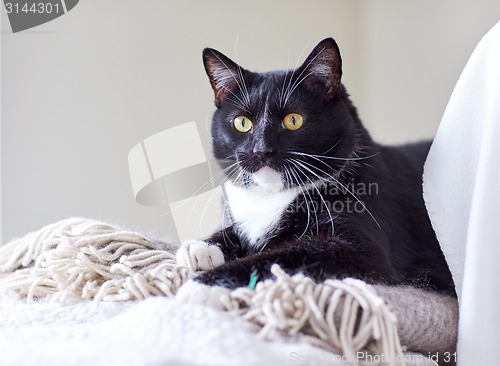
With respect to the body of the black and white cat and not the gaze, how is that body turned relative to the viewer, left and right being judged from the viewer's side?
facing the viewer and to the left of the viewer
